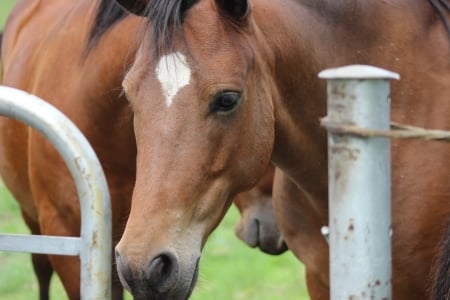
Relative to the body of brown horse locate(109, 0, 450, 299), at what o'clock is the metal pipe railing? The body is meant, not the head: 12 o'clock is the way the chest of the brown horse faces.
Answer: The metal pipe railing is roughly at 12 o'clock from the brown horse.

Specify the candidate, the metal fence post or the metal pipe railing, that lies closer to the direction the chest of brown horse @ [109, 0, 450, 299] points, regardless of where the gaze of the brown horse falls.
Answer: the metal pipe railing

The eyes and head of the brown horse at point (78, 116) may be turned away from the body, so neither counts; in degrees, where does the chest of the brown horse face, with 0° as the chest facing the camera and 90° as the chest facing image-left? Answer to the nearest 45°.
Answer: approximately 315°

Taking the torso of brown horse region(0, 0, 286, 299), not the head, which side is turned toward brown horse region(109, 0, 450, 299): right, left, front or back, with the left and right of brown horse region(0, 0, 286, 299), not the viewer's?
front

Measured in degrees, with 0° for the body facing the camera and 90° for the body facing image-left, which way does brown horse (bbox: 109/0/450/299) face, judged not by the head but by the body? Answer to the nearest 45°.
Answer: approximately 45°

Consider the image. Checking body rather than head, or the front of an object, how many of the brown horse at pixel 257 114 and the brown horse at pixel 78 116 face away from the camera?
0

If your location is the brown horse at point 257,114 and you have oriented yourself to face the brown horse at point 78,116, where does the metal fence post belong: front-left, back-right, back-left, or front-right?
back-left

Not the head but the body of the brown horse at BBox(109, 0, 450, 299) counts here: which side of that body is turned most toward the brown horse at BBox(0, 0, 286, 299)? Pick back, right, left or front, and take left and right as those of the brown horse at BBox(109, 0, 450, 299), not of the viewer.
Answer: right
